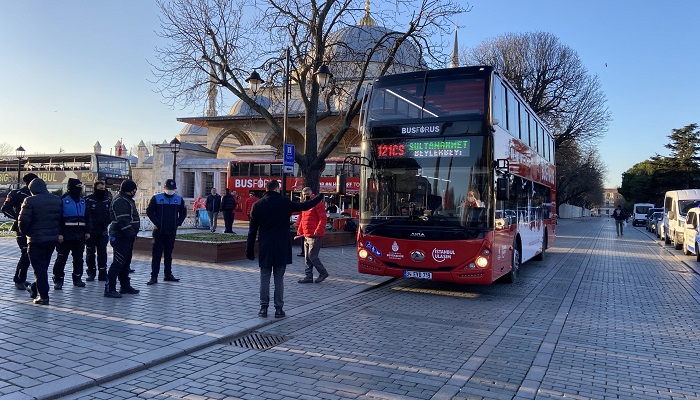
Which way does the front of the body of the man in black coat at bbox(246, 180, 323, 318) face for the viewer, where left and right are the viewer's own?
facing away from the viewer

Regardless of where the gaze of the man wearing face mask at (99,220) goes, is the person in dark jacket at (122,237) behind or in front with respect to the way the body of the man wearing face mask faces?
in front

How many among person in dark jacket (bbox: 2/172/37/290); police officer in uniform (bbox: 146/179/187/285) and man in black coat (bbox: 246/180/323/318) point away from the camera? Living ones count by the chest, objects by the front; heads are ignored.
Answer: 1

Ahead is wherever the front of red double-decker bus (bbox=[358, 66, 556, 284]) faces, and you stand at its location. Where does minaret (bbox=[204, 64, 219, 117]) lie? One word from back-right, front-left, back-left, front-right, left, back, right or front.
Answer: back-right

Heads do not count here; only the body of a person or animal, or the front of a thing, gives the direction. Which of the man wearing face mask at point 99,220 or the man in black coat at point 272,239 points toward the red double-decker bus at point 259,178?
the man in black coat

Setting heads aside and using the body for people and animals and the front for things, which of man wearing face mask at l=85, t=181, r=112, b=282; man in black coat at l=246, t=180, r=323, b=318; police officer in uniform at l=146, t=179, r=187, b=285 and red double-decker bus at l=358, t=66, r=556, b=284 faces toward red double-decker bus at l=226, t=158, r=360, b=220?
the man in black coat

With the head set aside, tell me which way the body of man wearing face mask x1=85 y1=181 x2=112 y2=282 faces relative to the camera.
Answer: toward the camera

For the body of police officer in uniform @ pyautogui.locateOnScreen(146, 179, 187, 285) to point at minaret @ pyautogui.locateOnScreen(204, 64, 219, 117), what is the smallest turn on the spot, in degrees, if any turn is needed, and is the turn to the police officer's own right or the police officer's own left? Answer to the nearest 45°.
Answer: approximately 180°

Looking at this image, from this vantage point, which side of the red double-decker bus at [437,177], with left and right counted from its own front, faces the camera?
front

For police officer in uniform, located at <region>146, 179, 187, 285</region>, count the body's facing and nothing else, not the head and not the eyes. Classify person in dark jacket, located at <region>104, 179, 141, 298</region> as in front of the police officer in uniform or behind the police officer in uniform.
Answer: in front

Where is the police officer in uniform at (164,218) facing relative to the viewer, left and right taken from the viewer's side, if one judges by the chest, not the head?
facing the viewer
